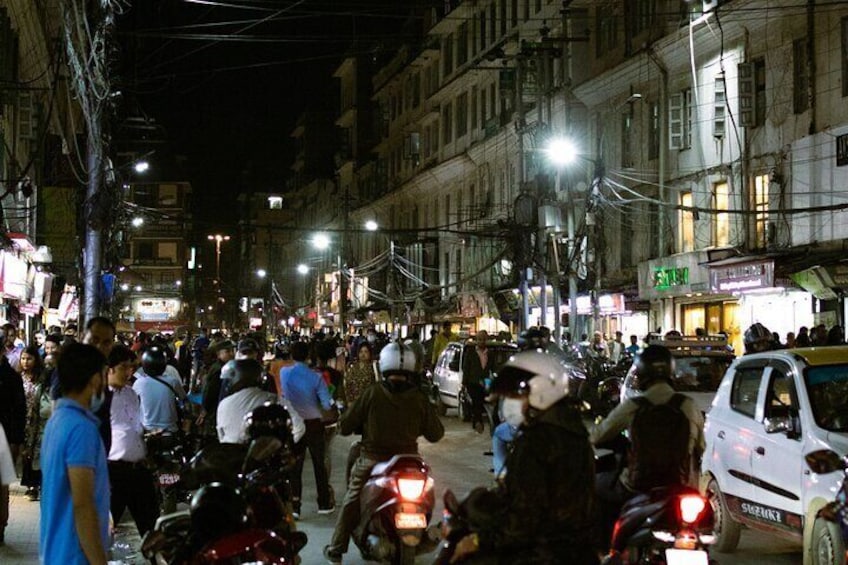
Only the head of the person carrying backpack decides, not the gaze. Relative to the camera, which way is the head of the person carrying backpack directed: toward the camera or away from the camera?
away from the camera

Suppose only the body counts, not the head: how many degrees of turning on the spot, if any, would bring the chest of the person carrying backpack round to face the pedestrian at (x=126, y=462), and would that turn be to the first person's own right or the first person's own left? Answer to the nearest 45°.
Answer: approximately 45° to the first person's own left

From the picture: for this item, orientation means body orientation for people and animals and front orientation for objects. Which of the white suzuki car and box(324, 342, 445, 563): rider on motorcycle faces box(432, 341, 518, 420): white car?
the rider on motorcycle

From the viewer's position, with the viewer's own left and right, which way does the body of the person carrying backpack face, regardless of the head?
facing away from the viewer and to the left of the viewer

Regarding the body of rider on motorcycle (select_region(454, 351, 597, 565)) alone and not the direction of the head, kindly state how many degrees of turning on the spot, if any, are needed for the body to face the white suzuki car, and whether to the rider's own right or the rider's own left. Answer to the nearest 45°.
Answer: approximately 135° to the rider's own right

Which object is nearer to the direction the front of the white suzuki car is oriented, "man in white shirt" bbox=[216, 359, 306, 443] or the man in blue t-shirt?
the man in blue t-shirt

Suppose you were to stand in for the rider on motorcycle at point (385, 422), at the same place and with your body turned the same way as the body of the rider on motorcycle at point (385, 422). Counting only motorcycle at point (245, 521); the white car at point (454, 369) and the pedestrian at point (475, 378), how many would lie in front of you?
2

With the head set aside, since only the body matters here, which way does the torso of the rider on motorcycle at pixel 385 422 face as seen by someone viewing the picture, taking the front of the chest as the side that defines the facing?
away from the camera

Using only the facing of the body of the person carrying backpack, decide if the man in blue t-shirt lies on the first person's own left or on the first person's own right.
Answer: on the first person's own left

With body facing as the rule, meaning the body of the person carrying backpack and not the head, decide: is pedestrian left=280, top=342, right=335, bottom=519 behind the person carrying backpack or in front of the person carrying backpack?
in front
